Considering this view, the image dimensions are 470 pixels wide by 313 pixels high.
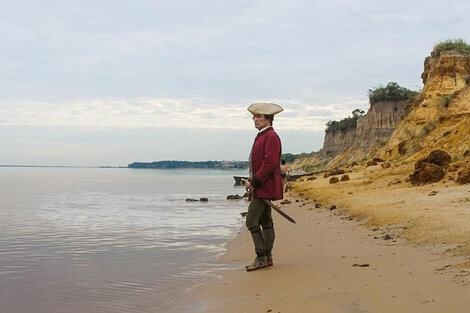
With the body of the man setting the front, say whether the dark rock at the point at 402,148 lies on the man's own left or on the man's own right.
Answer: on the man's own right

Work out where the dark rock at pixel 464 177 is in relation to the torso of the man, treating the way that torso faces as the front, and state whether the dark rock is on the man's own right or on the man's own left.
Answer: on the man's own right

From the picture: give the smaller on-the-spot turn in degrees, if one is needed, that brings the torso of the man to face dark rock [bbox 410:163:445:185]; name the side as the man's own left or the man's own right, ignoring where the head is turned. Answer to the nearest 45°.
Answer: approximately 135° to the man's own right

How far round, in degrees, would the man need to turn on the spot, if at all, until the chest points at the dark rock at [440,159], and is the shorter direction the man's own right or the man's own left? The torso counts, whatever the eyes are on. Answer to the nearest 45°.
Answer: approximately 135° to the man's own right

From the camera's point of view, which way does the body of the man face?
to the viewer's left
